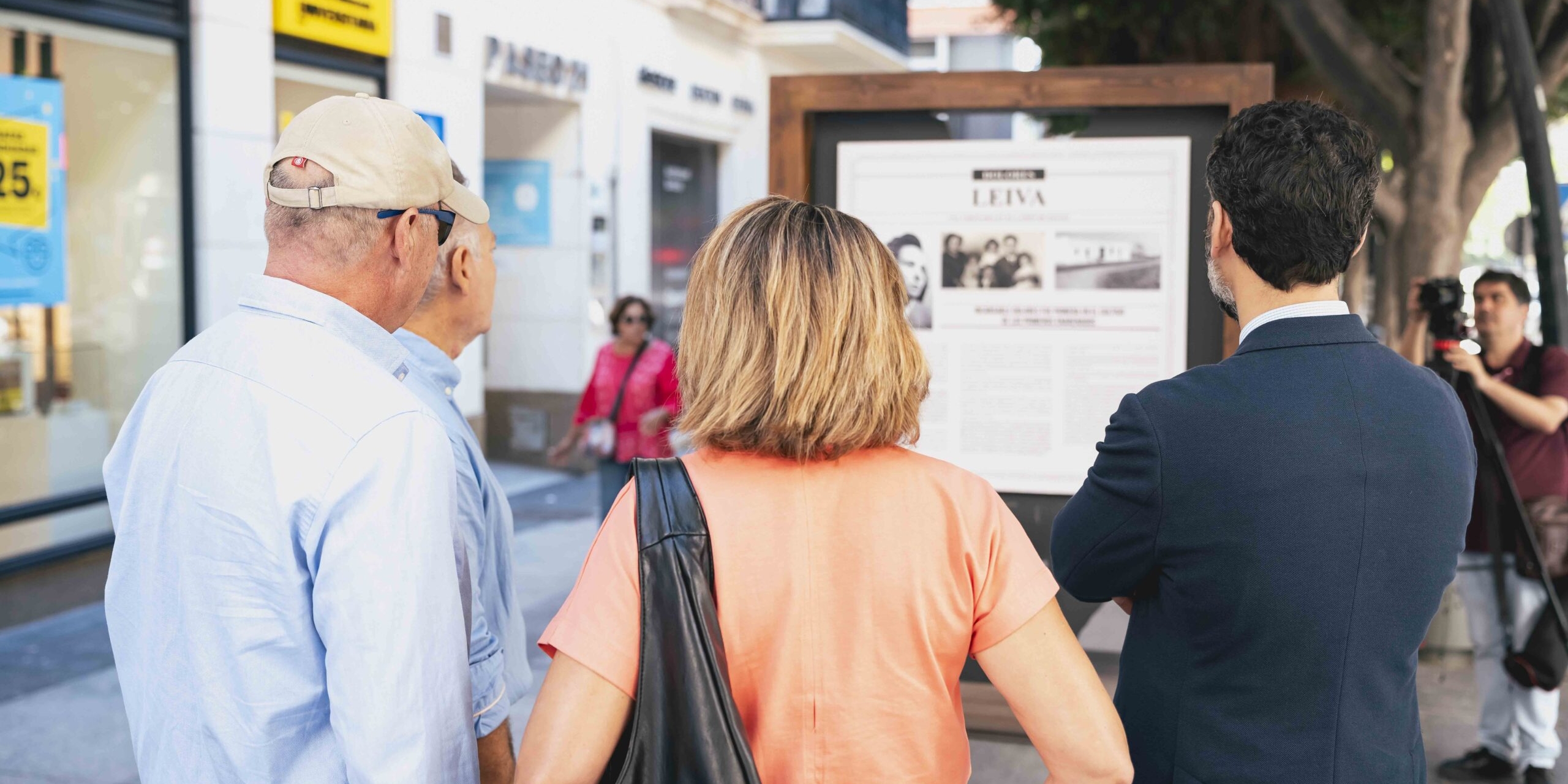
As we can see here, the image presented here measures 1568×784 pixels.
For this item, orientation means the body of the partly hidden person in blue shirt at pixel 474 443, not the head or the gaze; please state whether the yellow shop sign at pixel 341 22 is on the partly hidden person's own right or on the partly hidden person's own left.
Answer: on the partly hidden person's own left

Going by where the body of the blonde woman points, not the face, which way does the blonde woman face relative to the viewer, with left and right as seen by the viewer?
facing away from the viewer

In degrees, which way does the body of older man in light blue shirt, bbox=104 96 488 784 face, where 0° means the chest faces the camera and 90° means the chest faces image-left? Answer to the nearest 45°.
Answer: approximately 225°

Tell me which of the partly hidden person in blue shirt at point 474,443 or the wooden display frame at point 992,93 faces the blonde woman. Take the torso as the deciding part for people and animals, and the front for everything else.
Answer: the wooden display frame

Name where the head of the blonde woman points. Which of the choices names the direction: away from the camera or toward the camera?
away from the camera

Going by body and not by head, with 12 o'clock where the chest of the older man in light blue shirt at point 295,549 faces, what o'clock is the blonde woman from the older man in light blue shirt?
The blonde woman is roughly at 2 o'clock from the older man in light blue shirt.

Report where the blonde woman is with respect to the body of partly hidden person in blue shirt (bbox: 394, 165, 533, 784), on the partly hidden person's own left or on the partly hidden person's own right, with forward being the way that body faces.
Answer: on the partly hidden person's own right

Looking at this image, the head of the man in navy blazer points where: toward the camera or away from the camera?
away from the camera

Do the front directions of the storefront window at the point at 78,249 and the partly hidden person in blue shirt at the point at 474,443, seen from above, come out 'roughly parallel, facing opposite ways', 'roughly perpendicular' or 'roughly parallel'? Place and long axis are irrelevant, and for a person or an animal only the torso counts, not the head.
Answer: roughly perpendicular

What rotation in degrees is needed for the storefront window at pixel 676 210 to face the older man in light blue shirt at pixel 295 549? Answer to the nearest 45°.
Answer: approximately 45° to its right

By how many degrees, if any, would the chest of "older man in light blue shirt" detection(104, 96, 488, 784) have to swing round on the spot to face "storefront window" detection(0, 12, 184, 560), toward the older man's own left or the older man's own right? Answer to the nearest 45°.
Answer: approximately 45° to the older man's own left
